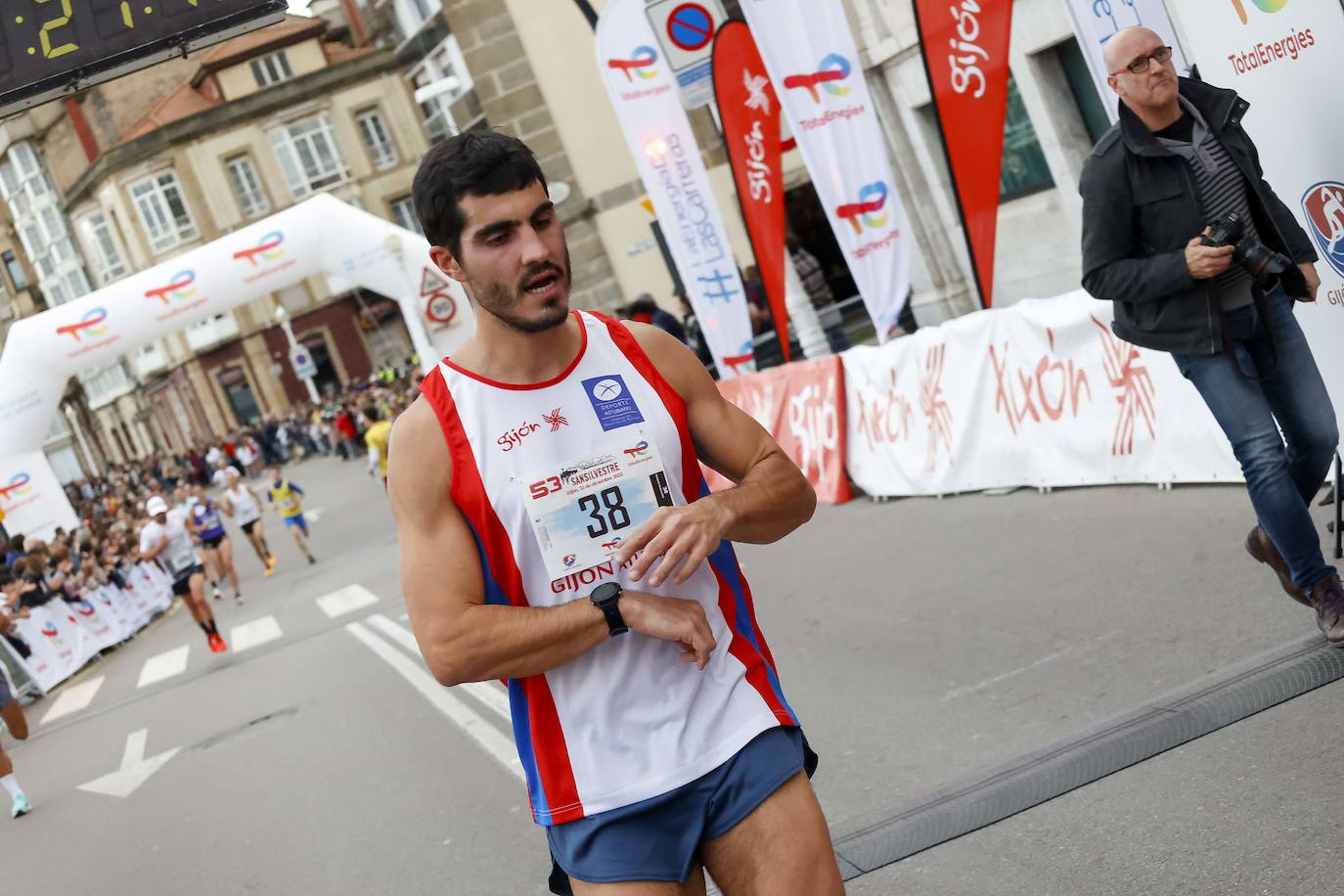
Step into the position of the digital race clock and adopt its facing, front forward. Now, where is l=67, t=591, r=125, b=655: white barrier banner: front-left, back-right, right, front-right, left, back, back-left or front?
back

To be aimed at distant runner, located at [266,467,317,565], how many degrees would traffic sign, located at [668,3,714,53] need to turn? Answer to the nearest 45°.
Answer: approximately 135° to its right

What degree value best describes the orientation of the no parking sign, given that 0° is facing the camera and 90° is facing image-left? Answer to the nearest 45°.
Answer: approximately 0°

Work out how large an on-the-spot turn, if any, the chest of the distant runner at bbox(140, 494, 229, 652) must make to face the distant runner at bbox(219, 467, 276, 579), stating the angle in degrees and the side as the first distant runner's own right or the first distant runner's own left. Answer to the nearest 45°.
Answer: approximately 180°

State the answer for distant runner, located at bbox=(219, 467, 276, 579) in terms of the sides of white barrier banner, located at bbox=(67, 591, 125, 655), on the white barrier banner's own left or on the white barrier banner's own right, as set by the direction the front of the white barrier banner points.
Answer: on the white barrier banner's own left

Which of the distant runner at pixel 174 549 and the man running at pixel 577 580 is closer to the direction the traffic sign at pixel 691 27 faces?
the man running
